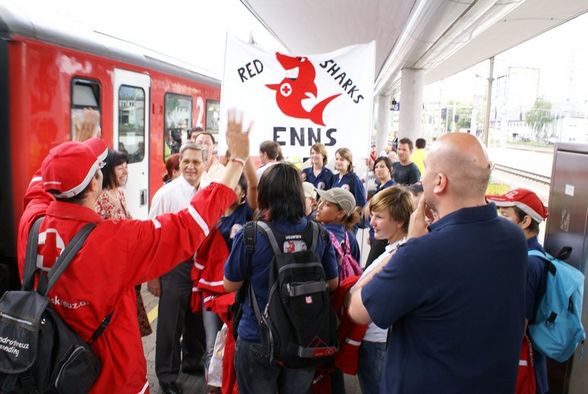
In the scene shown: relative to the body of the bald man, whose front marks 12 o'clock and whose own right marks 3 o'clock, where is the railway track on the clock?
The railway track is roughly at 2 o'clock from the bald man.

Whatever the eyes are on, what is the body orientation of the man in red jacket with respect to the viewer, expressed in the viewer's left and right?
facing away from the viewer and to the right of the viewer

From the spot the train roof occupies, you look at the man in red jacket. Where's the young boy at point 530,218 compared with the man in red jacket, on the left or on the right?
left

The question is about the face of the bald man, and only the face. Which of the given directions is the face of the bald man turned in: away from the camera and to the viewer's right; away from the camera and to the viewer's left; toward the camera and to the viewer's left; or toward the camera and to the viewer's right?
away from the camera and to the viewer's left

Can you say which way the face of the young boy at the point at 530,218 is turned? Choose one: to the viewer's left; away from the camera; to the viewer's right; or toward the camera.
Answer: to the viewer's left

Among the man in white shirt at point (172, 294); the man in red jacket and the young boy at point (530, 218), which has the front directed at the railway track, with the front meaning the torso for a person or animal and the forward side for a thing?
the man in red jacket

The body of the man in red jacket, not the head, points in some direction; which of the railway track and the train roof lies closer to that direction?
the railway track

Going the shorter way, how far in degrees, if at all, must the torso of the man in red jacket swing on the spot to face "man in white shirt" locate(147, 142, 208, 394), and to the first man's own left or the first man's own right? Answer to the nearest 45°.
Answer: approximately 45° to the first man's own left

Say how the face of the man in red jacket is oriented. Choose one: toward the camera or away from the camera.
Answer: away from the camera

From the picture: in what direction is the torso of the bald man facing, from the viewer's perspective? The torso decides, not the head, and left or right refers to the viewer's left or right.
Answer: facing away from the viewer and to the left of the viewer

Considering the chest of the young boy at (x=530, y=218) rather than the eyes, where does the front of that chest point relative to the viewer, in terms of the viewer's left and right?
facing to the left of the viewer

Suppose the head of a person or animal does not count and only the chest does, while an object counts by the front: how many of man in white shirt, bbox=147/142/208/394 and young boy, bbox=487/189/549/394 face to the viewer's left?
1

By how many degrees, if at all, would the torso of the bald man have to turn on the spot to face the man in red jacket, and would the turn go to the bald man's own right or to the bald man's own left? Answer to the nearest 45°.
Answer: approximately 45° to the bald man's own left

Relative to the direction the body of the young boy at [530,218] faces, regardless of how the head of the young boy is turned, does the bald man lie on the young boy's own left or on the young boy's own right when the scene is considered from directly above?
on the young boy's own left
